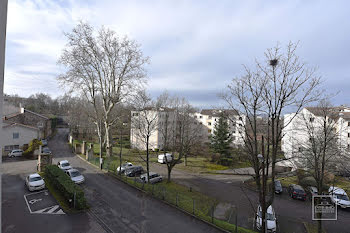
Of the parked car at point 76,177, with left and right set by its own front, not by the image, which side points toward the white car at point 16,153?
back

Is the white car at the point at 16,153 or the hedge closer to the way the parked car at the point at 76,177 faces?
the hedge

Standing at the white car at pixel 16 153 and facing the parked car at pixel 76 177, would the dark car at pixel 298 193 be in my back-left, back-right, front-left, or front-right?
front-left

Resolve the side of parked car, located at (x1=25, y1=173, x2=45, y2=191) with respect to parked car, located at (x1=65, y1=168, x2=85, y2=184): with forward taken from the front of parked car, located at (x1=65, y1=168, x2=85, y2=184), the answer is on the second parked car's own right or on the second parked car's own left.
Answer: on the second parked car's own right
